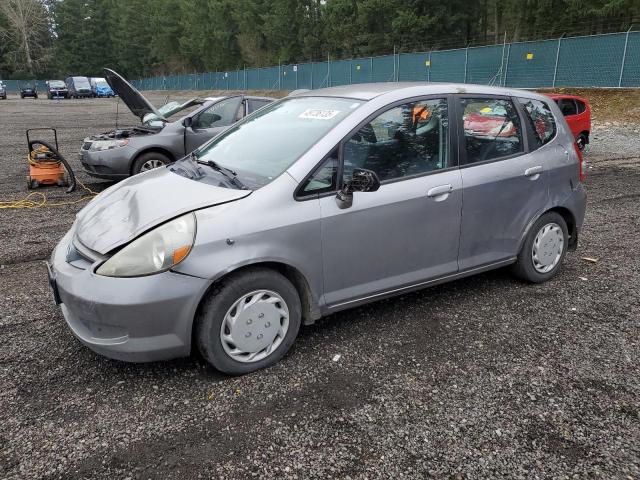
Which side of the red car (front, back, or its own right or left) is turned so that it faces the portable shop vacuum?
front

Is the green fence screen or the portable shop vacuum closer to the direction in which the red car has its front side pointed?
the portable shop vacuum

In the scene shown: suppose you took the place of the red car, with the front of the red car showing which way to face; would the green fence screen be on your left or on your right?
on your right

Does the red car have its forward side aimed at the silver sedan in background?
yes

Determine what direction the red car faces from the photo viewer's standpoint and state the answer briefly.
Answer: facing the viewer and to the left of the viewer

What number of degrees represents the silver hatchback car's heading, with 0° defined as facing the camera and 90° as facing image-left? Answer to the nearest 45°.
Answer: approximately 45°

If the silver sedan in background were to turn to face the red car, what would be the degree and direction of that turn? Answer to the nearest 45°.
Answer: approximately 135° to its left

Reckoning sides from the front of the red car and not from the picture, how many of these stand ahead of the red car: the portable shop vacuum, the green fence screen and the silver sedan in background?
2

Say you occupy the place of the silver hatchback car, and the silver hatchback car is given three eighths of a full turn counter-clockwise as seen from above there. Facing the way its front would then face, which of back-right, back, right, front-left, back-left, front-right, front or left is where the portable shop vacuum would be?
back-left

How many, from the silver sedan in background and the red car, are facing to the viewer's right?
0

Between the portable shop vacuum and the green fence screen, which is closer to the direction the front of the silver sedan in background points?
the portable shop vacuum

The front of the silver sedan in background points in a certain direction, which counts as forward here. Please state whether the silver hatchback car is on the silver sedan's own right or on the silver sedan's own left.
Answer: on the silver sedan's own left
